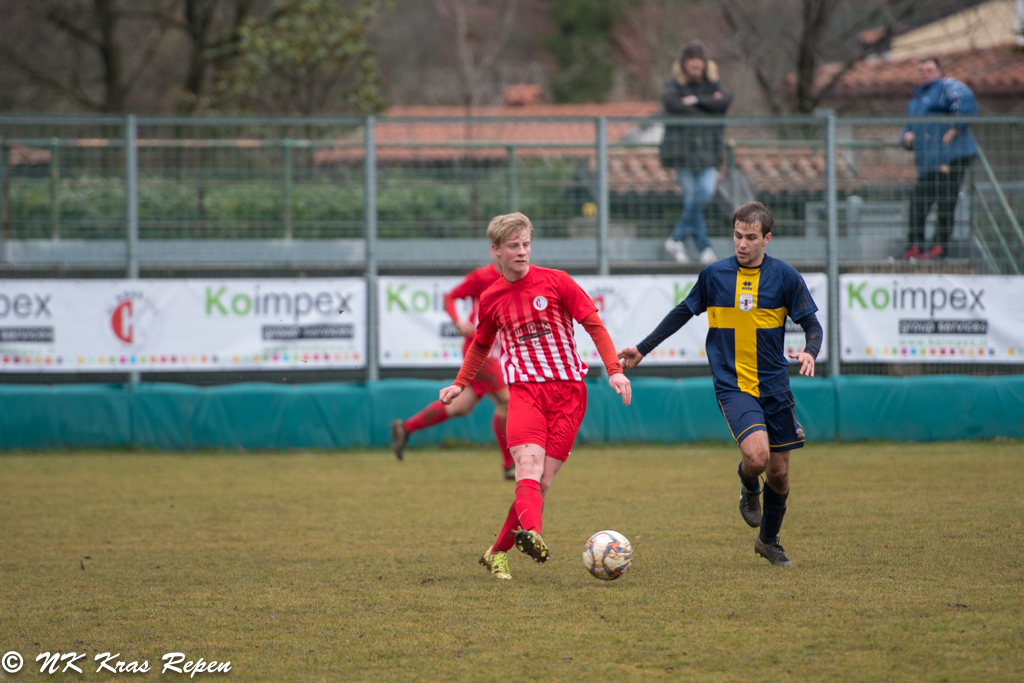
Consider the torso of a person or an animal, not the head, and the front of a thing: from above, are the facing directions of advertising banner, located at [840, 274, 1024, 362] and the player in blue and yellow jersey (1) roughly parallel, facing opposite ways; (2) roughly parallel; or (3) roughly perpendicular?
roughly parallel

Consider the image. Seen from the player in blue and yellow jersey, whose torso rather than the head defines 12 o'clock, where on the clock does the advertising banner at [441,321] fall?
The advertising banner is roughly at 5 o'clock from the player in blue and yellow jersey.

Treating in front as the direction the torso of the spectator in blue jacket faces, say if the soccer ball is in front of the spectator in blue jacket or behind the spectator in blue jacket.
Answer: in front

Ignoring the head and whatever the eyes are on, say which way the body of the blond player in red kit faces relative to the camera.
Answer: toward the camera

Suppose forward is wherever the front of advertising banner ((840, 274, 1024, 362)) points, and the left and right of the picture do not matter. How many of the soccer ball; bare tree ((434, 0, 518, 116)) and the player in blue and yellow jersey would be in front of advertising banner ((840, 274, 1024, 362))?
2

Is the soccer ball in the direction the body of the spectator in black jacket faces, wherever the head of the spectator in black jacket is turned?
yes

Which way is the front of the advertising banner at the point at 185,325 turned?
toward the camera

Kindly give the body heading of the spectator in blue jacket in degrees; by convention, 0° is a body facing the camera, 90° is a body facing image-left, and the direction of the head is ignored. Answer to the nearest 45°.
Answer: approximately 45°

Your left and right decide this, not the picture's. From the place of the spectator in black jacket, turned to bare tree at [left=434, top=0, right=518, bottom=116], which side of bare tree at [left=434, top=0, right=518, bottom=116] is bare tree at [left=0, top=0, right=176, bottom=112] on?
left

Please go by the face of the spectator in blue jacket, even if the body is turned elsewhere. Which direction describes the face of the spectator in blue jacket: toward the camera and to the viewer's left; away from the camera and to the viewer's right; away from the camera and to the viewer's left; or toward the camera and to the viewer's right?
toward the camera and to the viewer's left

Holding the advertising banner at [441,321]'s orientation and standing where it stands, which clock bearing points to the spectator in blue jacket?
The spectator in blue jacket is roughly at 9 o'clock from the advertising banner.

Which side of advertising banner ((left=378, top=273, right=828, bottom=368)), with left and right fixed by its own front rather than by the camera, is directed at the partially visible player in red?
front

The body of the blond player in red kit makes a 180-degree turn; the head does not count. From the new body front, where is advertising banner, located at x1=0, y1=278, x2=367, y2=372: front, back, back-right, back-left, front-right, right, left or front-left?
front-left

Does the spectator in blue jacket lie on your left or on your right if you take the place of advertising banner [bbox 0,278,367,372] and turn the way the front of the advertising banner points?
on your left

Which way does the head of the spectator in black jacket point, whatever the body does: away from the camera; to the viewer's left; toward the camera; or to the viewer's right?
toward the camera

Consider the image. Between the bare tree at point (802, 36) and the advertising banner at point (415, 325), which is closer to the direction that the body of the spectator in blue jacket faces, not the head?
the advertising banner

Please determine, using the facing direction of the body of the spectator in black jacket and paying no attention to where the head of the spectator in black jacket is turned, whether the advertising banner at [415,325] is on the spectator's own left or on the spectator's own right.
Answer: on the spectator's own right
